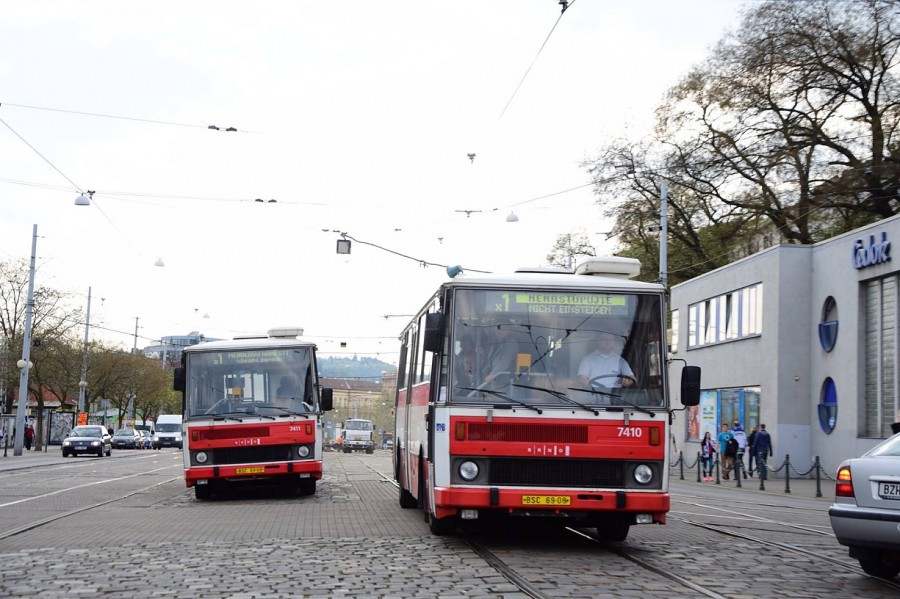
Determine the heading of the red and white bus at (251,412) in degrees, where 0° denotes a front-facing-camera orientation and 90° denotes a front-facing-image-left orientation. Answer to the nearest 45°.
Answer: approximately 0°

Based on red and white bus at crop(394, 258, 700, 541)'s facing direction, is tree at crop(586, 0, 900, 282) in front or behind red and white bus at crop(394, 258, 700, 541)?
behind

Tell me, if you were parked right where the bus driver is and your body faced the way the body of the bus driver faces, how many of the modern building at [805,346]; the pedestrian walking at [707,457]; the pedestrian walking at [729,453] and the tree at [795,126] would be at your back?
4

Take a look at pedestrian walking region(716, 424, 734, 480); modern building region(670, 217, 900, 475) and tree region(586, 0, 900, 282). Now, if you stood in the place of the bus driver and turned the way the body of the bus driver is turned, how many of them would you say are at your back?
3

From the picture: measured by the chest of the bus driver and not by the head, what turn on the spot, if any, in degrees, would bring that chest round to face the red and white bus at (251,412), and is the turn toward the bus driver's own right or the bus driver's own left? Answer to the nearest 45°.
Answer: approximately 135° to the bus driver's own right

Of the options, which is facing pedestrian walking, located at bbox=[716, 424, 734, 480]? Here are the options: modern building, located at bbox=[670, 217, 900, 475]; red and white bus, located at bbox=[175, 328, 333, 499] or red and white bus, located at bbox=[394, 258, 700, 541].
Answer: the modern building

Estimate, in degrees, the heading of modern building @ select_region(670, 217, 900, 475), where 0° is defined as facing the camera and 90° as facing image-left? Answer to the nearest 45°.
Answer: approximately 45°

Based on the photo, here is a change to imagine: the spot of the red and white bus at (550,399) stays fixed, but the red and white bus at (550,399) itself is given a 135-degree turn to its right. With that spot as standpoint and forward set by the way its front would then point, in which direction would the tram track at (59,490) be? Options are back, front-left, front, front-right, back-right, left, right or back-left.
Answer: front

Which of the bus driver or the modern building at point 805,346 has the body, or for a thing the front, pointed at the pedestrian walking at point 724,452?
the modern building

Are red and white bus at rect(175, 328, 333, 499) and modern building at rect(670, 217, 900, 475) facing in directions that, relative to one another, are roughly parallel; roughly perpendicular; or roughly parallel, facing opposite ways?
roughly perpendicular

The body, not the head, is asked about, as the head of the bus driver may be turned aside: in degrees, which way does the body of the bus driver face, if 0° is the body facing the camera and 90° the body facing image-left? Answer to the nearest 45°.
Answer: approximately 0°

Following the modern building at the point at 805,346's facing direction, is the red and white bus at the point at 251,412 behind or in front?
in front

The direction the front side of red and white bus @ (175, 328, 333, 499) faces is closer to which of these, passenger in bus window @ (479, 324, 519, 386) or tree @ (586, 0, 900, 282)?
the passenger in bus window
